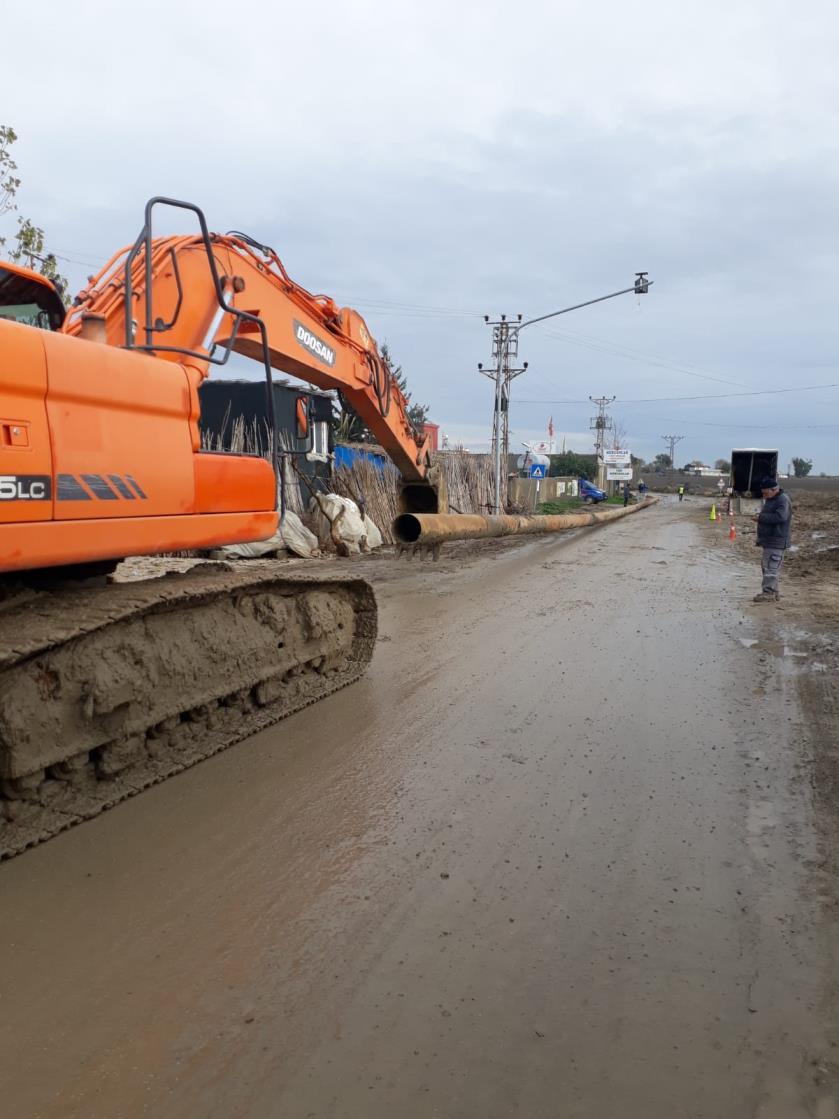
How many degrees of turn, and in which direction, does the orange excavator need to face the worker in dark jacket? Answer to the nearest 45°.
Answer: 0° — it already faces them

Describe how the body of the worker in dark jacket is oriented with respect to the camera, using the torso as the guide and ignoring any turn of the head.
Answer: to the viewer's left

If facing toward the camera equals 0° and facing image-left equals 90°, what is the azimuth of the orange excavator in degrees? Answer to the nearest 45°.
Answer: approximately 225°

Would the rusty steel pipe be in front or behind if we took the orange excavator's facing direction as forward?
in front

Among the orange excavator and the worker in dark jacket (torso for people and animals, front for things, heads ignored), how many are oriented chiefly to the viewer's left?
1

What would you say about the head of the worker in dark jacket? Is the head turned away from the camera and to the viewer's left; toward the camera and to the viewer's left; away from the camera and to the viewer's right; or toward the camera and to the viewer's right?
toward the camera and to the viewer's left

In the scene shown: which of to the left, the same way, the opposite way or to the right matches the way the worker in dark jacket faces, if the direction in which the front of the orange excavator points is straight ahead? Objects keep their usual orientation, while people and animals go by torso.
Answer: to the left
